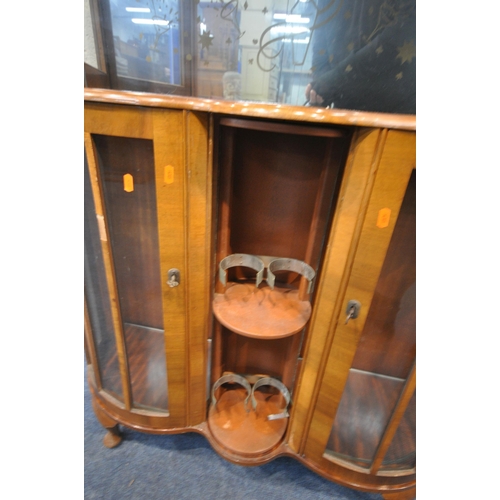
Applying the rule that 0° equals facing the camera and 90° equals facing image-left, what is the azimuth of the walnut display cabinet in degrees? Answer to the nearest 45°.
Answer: approximately 0°
